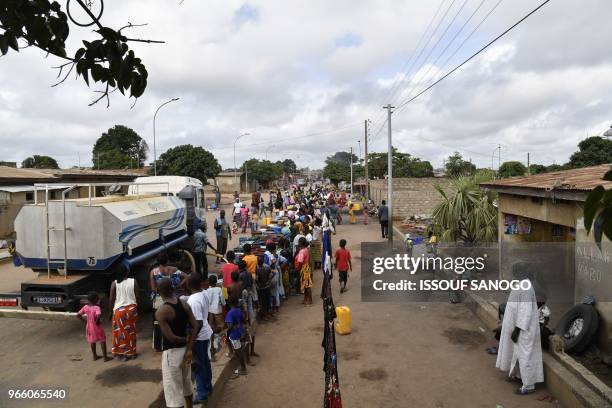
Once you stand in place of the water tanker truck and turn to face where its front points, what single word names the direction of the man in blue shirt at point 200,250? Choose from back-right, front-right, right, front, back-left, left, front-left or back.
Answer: front

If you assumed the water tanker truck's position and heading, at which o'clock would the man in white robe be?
The man in white robe is roughly at 3 o'clock from the water tanker truck.

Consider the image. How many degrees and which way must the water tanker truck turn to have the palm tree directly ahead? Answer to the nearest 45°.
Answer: approximately 45° to its right

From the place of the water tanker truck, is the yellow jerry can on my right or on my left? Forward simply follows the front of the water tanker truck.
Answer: on my right

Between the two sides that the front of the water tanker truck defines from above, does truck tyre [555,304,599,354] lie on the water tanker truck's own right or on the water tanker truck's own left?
on the water tanker truck's own right

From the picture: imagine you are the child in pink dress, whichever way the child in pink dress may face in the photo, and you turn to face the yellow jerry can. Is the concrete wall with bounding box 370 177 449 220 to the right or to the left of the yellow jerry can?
left

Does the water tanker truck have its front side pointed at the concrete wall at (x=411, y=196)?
yes

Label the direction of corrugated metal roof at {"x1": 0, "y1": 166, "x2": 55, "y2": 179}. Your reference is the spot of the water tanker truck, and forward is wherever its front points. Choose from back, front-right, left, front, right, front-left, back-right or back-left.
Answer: front-left

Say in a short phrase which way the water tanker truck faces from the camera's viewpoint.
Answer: facing away from the viewer and to the right of the viewer

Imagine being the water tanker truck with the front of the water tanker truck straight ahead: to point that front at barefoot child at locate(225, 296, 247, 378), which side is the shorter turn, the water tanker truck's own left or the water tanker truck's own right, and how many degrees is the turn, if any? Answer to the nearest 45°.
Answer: approximately 90° to the water tanker truck's own right

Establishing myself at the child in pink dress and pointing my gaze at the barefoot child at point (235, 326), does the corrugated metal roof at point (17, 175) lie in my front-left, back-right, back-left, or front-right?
back-left

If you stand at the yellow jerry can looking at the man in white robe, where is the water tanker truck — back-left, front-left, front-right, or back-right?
back-right

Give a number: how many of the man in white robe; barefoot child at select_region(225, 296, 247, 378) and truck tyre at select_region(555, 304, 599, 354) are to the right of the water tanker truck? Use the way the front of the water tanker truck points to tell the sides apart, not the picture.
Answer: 3

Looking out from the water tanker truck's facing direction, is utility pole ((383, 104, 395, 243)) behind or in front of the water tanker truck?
in front
